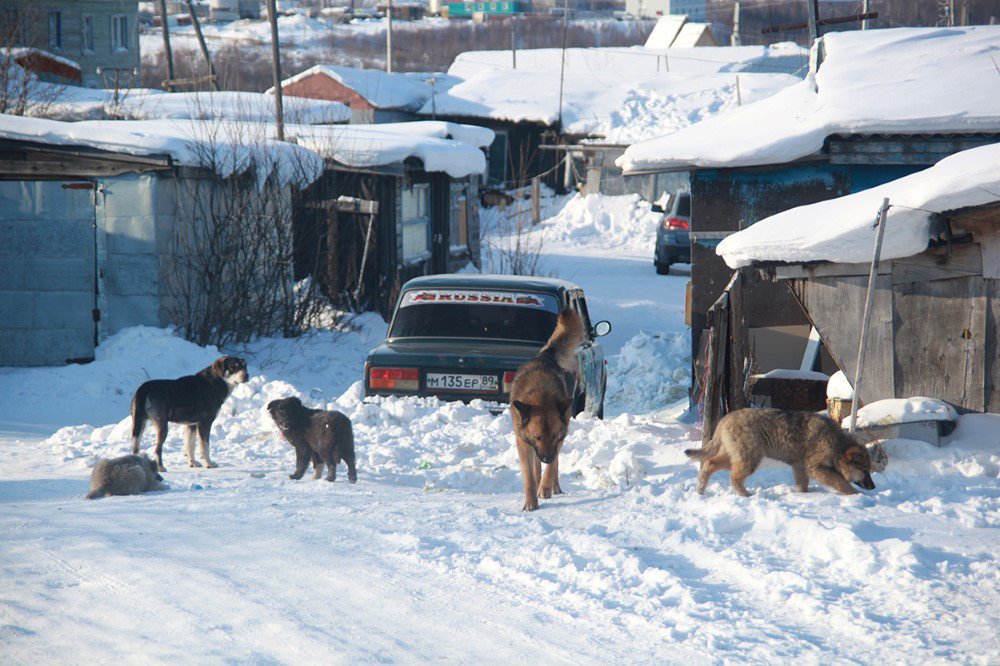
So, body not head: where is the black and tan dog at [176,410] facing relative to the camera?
to the viewer's right

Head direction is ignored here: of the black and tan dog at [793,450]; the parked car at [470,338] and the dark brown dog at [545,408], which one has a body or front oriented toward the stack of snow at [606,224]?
the parked car

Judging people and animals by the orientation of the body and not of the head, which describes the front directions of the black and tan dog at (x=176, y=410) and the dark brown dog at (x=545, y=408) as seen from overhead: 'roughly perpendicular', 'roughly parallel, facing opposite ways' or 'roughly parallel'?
roughly perpendicular

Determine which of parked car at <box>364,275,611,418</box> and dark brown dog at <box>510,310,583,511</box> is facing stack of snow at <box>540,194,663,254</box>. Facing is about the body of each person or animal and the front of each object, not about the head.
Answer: the parked car

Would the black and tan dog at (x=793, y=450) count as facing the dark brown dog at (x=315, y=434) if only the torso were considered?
no

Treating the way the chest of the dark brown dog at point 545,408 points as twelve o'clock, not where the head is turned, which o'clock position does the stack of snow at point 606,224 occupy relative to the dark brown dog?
The stack of snow is roughly at 6 o'clock from the dark brown dog.

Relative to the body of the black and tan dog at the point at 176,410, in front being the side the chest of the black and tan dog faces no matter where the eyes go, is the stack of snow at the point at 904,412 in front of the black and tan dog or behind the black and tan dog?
in front

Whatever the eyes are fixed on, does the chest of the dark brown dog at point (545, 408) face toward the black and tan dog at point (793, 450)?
no

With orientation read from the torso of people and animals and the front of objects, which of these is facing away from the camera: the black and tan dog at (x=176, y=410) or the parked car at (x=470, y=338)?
the parked car

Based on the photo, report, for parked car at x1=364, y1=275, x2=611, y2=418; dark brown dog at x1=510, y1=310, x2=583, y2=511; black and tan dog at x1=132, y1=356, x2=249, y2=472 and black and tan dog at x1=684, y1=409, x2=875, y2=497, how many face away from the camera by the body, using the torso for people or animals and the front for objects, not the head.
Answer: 1

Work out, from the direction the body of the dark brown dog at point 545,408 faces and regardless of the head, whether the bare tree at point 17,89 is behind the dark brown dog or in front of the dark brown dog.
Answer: behind

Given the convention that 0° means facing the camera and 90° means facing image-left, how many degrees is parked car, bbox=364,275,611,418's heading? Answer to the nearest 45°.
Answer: approximately 180°

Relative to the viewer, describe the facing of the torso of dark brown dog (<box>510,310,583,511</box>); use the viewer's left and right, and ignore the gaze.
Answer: facing the viewer

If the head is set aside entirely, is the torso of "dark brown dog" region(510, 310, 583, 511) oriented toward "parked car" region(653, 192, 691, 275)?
no

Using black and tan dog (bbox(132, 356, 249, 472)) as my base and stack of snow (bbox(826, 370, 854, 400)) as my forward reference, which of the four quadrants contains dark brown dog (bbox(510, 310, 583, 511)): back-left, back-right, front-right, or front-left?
front-right

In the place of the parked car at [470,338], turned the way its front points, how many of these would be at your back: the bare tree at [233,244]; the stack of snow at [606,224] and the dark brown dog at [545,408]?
1
